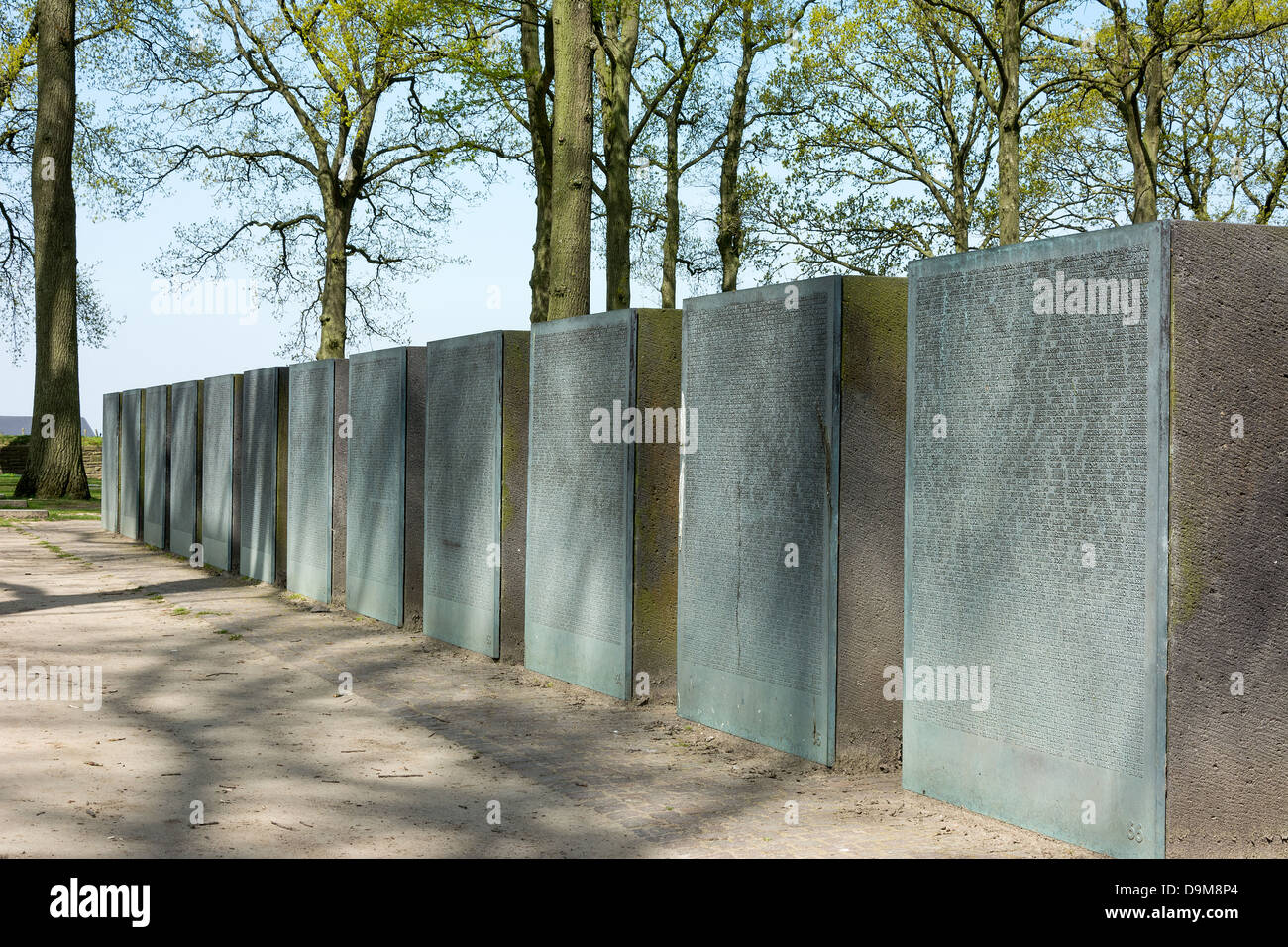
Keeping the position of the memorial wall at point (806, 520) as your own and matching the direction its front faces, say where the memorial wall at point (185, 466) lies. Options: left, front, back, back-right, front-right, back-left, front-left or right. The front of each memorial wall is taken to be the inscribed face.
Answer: right

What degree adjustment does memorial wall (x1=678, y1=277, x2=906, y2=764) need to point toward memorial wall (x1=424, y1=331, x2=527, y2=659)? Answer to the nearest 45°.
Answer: approximately 90° to its right

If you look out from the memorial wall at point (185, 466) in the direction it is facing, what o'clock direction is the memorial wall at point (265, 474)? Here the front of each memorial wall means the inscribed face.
the memorial wall at point (265, 474) is roughly at 10 o'clock from the memorial wall at point (185, 466).

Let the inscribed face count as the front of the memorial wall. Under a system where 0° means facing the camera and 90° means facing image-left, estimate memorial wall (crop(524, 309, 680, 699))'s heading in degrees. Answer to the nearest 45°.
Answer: approximately 45°

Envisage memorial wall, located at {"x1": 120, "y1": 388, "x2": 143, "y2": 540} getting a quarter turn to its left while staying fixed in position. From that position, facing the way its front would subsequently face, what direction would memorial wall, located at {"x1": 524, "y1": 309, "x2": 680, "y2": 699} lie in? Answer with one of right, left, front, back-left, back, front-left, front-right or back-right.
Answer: front-right

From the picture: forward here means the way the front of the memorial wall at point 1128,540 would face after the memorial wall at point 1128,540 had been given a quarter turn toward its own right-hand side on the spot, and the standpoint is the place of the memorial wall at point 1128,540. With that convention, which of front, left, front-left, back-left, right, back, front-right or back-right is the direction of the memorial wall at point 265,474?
front

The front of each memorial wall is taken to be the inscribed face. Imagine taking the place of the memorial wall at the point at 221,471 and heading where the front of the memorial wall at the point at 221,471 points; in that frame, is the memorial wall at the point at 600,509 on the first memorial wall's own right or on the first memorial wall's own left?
on the first memorial wall's own left

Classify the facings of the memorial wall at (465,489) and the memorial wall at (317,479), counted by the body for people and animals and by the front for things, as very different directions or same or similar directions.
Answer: same or similar directions

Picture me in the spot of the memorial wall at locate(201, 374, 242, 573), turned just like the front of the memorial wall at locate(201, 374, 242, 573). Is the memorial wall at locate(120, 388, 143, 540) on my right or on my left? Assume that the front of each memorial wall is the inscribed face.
on my right

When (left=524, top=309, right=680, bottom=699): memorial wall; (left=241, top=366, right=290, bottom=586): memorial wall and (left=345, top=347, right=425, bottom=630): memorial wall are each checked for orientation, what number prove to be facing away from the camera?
0

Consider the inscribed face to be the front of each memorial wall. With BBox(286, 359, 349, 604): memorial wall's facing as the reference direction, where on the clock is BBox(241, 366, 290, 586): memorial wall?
BBox(241, 366, 290, 586): memorial wall is roughly at 4 o'clock from BBox(286, 359, 349, 604): memorial wall.

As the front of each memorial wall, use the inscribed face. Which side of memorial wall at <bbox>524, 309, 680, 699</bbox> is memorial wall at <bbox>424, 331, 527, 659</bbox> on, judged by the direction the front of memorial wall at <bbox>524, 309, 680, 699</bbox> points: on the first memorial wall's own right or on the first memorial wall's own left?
on the first memorial wall's own right

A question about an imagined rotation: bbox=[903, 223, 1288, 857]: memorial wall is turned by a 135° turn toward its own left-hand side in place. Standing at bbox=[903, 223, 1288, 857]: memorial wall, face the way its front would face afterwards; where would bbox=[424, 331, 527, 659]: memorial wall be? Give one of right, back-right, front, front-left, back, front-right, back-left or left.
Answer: back-left

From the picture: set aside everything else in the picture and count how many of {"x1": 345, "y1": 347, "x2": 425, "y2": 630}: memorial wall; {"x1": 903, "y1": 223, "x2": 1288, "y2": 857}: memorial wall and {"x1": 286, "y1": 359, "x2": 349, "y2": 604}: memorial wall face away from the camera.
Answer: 0

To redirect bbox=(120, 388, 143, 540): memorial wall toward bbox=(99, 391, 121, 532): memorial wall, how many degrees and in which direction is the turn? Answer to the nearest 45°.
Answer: approximately 135° to its right

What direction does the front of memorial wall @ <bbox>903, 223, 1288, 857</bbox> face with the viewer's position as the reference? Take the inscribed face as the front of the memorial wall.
facing the viewer and to the left of the viewer
